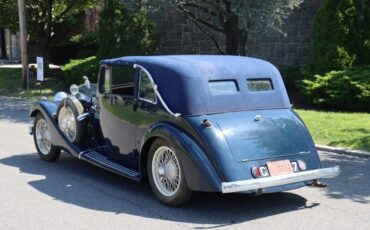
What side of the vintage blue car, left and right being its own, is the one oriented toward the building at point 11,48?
front

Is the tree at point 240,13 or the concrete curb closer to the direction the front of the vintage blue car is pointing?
the tree

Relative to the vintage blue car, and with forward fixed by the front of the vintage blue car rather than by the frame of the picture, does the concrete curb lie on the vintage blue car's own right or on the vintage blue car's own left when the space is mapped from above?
on the vintage blue car's own right

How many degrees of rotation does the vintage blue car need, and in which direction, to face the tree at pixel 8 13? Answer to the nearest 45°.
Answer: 0° — it already faces it

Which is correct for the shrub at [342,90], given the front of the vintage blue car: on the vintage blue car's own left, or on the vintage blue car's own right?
on the vintage blue car's own right

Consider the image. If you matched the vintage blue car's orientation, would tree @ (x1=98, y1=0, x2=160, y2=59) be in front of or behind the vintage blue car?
in front

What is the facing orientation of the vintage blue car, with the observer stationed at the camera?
facing away from the viewer and to the left of the viewer

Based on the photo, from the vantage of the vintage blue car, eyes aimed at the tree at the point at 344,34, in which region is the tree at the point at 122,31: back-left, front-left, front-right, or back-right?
front-left

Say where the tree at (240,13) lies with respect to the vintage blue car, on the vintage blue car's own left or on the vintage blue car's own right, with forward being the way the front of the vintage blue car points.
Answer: on the vintage blue car's own right

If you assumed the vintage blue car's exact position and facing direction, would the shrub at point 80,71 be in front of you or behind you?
in front
